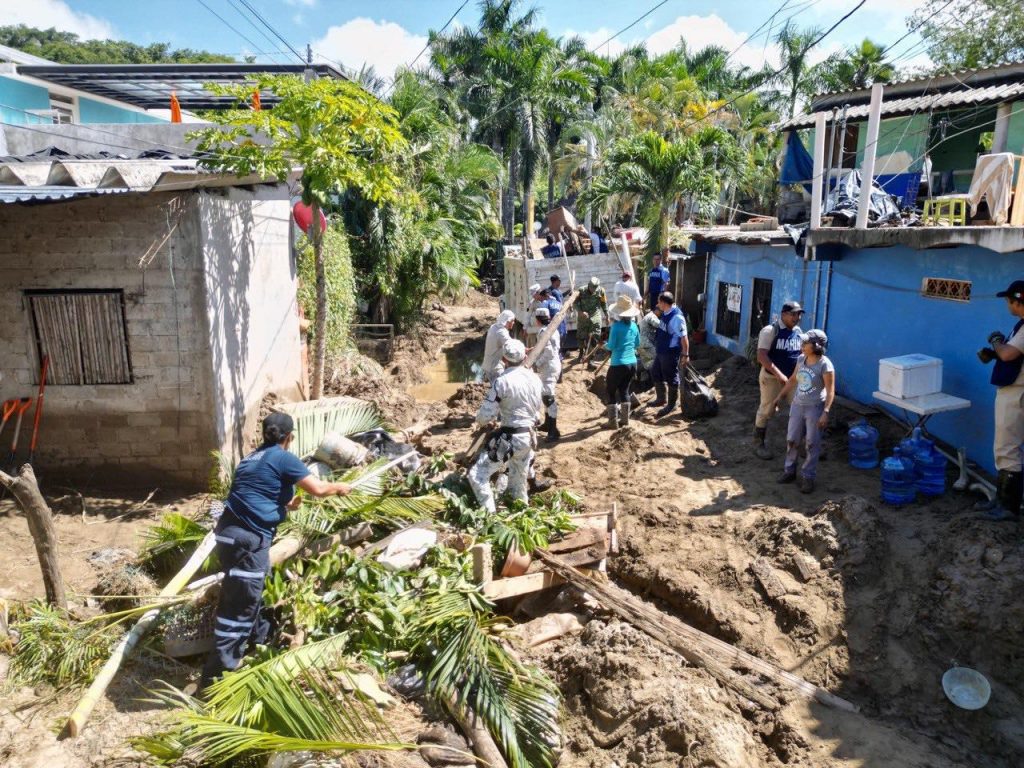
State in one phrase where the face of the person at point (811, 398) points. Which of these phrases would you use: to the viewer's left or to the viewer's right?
to the viewer's left

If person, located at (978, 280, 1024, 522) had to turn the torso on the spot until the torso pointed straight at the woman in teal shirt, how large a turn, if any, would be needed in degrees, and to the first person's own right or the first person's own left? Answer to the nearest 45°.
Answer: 0° — they already face them

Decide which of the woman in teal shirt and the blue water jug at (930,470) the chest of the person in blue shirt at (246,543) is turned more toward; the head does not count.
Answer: the woman in teal shirt

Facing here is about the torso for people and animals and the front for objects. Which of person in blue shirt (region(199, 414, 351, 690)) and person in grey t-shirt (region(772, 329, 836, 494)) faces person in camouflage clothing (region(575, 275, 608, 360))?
the person in blue shirt

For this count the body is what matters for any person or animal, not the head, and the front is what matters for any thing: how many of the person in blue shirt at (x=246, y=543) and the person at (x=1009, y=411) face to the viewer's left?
1

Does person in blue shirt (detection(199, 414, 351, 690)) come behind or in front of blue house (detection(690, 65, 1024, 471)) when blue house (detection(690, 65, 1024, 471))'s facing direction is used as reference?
in front

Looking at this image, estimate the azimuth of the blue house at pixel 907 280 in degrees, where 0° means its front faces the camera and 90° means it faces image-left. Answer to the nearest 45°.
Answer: approximately 45°

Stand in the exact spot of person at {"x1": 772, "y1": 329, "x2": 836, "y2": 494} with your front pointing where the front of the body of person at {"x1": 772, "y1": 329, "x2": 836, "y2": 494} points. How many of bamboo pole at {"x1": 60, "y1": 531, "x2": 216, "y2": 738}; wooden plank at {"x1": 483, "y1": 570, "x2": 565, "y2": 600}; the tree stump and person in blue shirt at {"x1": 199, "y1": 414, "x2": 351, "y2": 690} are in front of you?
4

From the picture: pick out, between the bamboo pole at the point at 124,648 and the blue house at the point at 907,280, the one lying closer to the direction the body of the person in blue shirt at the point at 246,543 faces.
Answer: the blue house

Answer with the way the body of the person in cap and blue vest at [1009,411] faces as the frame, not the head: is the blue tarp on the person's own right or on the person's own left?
on the person's own right

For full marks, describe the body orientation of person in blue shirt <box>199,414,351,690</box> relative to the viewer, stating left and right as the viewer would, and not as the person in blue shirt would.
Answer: facing away from the viewer and to the right of the viewer

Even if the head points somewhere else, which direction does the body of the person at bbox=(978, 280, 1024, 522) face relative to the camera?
to the viewer's left

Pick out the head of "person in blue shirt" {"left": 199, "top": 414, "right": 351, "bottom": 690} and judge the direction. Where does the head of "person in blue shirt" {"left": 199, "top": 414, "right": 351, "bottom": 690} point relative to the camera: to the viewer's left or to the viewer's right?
to the viewer's right

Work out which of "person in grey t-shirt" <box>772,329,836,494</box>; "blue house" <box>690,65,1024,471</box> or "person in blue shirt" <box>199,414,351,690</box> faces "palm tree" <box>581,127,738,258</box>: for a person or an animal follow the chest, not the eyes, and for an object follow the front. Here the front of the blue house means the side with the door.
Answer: the person in blue shirt

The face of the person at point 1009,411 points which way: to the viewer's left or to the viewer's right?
to the viewer's left

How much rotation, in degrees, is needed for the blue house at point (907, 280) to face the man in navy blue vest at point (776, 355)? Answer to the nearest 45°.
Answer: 0° — it already faces them
